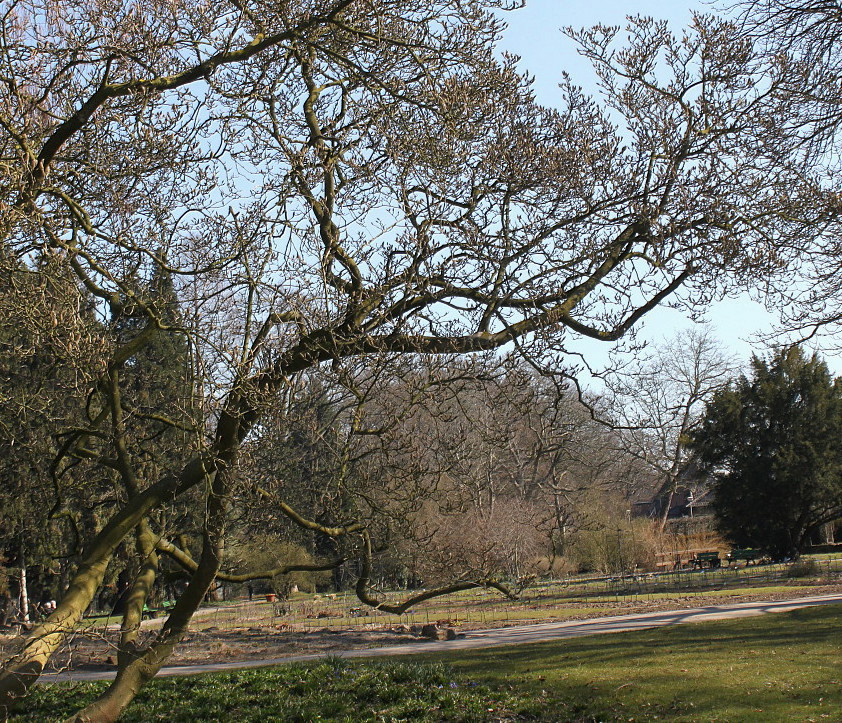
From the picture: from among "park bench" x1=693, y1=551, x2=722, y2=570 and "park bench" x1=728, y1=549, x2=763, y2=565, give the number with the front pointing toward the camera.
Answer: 2

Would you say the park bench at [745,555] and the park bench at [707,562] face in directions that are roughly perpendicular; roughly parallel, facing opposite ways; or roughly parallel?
roughly parallel

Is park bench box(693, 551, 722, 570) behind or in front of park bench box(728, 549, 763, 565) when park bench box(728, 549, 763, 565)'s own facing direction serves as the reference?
in front

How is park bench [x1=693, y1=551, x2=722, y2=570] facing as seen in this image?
toward the camera

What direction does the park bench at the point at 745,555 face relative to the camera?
toward the camera

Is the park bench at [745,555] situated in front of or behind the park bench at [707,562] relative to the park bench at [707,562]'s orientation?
behind
